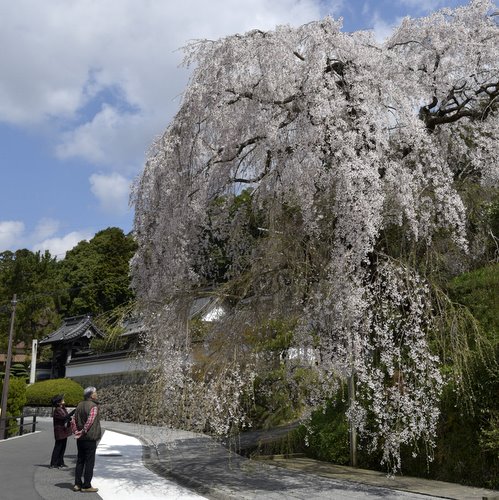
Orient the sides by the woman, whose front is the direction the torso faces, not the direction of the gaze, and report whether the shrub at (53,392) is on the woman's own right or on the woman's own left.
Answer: on the woman's own left

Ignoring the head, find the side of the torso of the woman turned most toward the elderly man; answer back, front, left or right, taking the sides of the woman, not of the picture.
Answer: right

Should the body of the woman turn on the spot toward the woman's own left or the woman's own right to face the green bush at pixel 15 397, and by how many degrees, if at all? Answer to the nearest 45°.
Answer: approximately 90° to the woman's own left

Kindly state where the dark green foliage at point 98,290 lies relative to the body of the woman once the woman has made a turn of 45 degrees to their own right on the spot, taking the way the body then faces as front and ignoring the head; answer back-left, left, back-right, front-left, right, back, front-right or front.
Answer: back-left

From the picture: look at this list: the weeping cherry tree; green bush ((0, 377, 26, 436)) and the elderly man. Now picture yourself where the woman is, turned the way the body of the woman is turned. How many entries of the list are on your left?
1

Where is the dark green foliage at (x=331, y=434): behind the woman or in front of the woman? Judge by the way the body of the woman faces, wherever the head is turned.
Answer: in front

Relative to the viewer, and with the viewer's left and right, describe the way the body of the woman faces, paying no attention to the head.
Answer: facing to the right of the viewer

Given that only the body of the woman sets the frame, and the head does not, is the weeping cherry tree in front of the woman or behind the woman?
in front

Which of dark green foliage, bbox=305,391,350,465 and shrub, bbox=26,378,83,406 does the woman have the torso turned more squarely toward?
the dark green foliage
